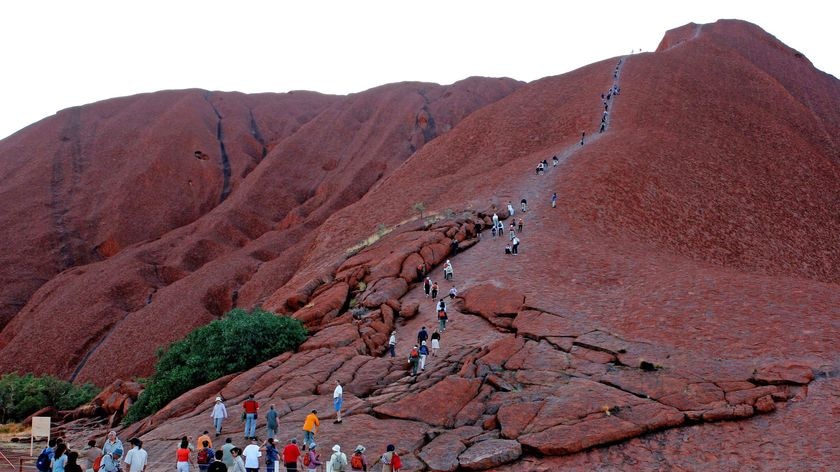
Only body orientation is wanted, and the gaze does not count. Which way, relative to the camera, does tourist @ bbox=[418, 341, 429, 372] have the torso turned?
away from the camera

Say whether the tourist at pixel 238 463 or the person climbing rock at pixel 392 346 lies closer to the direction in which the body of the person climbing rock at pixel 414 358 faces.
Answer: the person climbing rock

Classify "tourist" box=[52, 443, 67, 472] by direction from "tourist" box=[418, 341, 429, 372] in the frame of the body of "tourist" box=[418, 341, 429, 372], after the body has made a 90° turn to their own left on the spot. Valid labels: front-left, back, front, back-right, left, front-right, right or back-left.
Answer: front-left

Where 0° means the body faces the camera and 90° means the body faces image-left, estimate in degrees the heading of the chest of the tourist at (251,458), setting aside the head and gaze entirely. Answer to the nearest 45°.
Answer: approximately 180°

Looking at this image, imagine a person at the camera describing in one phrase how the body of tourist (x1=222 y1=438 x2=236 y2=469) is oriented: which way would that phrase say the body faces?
away from the camera

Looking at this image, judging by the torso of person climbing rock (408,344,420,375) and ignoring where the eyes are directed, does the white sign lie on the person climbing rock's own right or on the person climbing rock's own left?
on the person climbing rock's own left

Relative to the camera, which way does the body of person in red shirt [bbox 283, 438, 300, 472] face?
away from the camera

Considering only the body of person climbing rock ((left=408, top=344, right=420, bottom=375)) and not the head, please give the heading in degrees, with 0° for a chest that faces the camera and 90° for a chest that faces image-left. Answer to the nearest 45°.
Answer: approximately 180°

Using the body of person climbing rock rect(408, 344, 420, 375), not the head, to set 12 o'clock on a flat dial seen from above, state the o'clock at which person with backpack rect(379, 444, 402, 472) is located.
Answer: The person with backpack is roughly at 6 o'clock from the person climbing rock.
